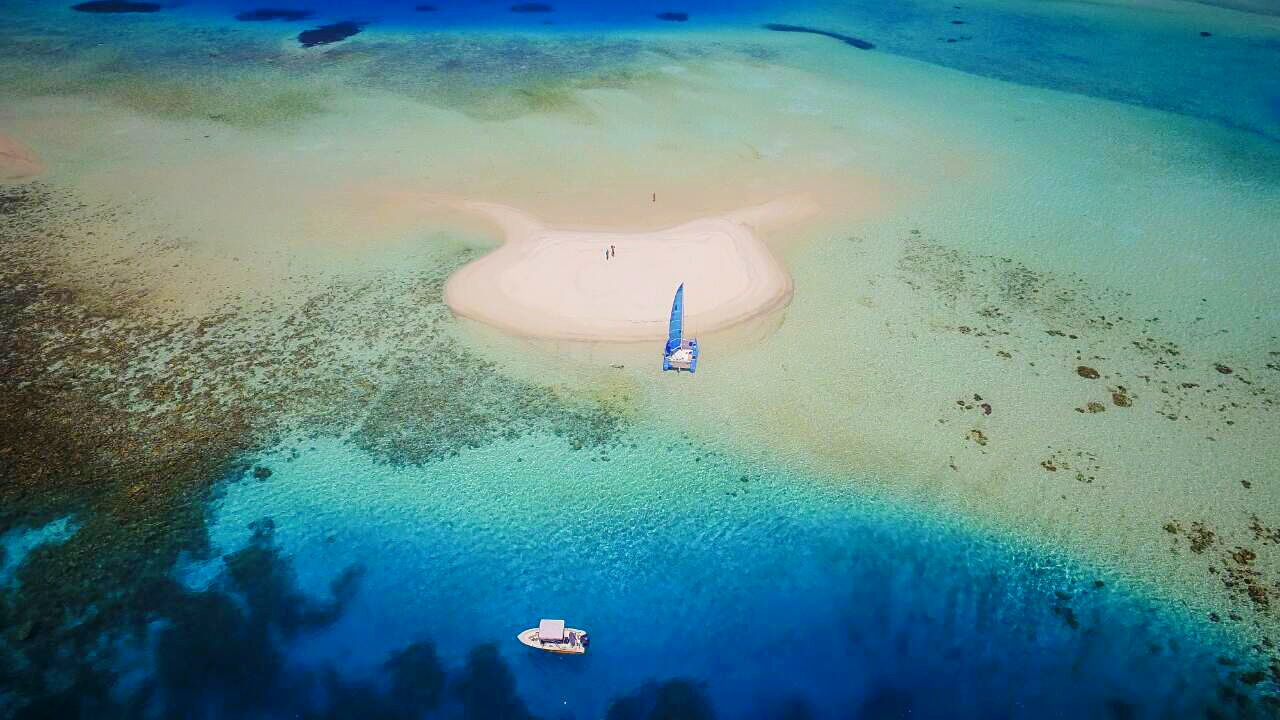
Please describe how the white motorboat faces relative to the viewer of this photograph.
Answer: facing to the left of the viewer

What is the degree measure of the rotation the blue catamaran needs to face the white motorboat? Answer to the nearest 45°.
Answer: approximately 180°

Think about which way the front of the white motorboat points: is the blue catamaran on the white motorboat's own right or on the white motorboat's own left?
on the white motorboat's own right

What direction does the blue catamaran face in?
away from the camera

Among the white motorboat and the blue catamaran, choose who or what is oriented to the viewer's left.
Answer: the white motorboat

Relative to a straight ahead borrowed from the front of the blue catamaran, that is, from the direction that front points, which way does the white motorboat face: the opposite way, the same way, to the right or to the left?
to the left
